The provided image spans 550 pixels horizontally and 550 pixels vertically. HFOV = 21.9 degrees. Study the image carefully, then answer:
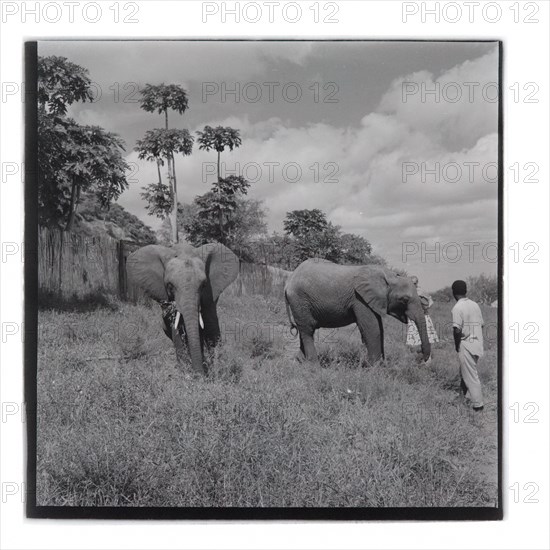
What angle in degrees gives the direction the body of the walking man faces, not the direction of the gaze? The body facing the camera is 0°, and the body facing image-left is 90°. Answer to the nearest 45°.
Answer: approximately 135°

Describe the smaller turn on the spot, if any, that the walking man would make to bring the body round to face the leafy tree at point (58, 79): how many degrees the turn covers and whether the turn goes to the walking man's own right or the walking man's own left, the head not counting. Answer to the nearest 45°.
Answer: approximately 45° to the walking man's own left

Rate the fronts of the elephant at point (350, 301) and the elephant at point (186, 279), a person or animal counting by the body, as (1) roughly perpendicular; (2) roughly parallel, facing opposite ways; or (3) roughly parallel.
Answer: roughly perpendicular

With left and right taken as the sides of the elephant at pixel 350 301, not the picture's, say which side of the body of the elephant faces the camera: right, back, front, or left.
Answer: right

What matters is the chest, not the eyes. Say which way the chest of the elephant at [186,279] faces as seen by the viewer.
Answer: toward the camera

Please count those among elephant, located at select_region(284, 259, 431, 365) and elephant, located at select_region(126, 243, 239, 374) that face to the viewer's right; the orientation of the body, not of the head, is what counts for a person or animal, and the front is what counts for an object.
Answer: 1

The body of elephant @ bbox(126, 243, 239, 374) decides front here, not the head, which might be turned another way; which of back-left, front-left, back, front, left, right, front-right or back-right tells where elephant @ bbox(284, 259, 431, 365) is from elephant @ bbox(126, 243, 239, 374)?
left

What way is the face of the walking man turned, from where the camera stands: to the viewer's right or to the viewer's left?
to the viewer's left

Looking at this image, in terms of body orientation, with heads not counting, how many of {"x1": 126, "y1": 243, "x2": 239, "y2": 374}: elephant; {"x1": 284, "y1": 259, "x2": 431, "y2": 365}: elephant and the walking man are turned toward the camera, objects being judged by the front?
1
